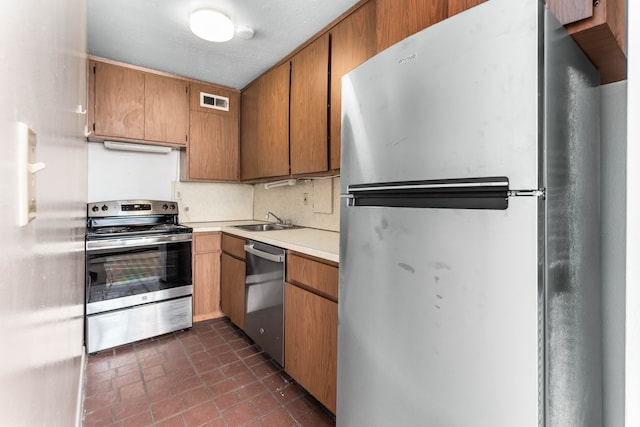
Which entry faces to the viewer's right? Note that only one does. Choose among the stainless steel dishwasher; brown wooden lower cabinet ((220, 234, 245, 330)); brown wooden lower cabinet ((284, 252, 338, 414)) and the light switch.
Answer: the light switch

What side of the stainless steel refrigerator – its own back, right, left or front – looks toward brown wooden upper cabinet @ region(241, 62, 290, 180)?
right

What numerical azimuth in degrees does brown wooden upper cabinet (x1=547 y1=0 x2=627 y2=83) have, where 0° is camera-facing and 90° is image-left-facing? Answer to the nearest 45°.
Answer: approximately 45°

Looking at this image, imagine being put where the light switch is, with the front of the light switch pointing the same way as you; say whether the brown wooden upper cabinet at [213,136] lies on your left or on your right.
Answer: on your left

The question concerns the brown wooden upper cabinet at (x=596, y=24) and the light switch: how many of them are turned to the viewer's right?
1

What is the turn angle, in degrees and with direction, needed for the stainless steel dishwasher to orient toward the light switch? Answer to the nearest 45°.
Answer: approximately 45° to its left

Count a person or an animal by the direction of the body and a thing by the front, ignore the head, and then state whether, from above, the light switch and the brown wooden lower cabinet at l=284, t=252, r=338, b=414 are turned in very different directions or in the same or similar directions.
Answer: very different directions

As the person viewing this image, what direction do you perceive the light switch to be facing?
facing to the right of the viewer

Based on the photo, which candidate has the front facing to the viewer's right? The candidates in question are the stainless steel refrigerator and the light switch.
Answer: the light switch

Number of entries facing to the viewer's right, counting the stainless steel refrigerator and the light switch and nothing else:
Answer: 1
